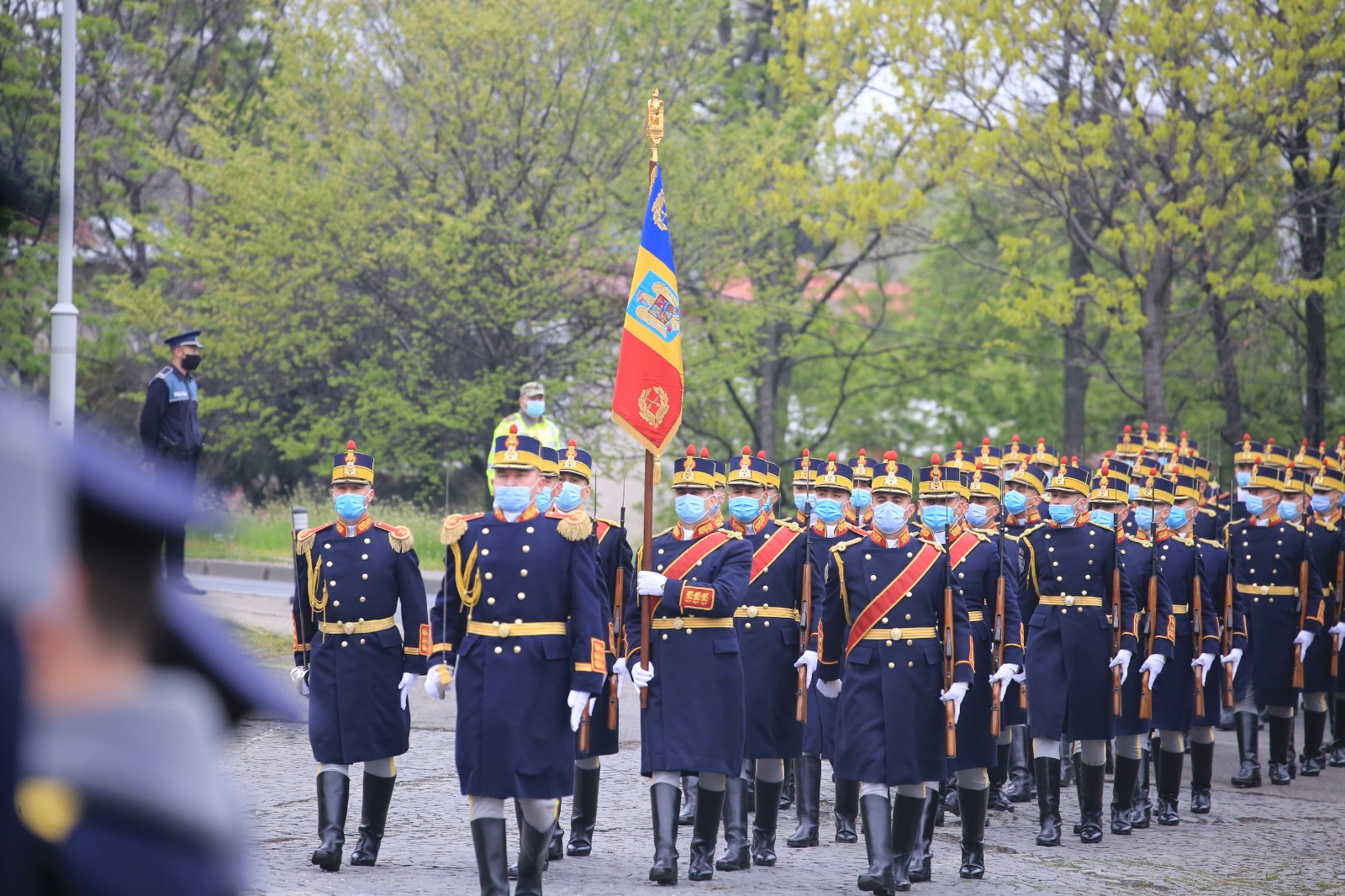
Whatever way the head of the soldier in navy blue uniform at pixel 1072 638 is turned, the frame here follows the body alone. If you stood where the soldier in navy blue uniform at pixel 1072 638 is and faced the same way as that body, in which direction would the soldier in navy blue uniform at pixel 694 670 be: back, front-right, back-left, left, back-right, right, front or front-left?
front-right

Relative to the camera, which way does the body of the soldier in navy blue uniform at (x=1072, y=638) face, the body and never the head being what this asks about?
toward the camera

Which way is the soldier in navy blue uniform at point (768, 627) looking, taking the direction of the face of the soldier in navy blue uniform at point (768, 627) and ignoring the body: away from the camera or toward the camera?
toward the camera

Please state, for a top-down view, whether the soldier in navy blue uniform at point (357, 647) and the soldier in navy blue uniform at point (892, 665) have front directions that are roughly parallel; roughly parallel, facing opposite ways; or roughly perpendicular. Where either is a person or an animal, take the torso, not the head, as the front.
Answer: roughly parallel

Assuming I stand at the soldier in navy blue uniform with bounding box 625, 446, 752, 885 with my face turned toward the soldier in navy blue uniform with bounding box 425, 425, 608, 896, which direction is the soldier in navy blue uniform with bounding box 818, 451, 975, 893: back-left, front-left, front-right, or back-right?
back-left

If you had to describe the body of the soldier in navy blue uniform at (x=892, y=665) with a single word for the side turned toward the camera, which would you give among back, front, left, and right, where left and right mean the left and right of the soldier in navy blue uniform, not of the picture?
front

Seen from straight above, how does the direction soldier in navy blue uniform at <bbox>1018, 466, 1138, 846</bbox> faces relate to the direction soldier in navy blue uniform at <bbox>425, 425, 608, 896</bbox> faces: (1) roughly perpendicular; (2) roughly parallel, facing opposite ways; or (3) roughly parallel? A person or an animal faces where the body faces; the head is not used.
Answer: roughly parallel

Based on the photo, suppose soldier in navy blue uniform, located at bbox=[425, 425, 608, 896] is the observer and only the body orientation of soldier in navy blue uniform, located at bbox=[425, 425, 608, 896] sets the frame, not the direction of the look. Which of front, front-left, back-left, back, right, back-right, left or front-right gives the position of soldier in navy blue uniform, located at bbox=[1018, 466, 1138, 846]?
back-left

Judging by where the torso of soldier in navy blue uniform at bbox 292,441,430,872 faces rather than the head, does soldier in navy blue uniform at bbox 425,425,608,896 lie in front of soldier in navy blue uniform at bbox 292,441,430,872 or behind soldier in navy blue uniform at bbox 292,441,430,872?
in front

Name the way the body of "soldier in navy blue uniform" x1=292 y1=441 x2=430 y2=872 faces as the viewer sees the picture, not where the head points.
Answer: toward the camera

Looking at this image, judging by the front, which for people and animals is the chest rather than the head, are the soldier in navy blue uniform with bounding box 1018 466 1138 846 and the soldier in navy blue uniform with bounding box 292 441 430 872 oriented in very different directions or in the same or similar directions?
same or similar directions

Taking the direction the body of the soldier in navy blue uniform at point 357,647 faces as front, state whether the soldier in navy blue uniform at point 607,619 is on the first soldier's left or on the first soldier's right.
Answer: on the first soldier's left

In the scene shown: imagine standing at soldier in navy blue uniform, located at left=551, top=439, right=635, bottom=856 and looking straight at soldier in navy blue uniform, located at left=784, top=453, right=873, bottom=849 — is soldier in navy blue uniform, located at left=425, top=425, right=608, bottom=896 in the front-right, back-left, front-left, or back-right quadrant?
back-right

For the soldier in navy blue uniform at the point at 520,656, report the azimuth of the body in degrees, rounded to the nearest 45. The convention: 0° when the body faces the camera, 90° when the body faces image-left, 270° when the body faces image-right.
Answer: approximately 0°
